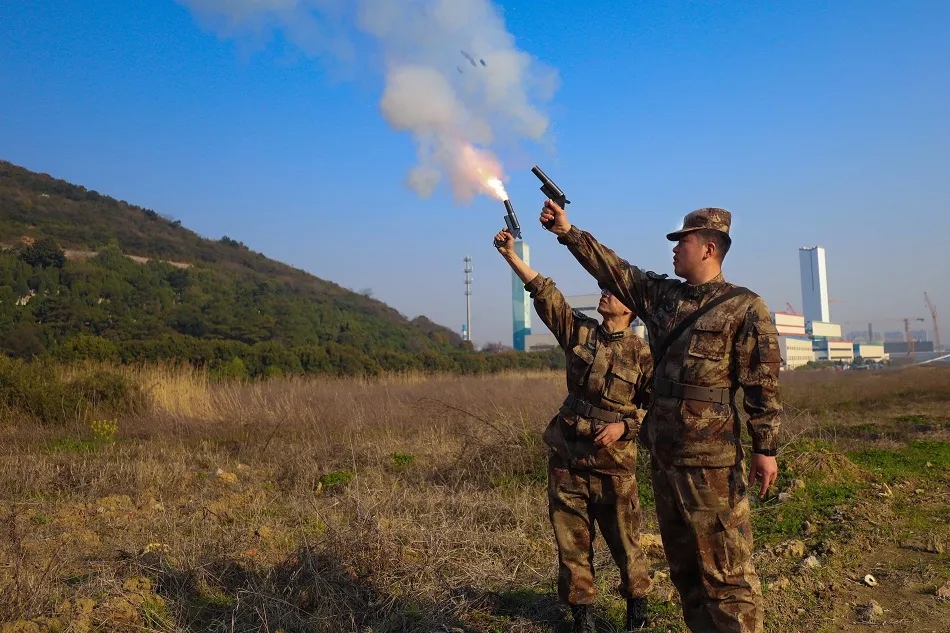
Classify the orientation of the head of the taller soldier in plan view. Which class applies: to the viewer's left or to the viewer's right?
to the viewer's left

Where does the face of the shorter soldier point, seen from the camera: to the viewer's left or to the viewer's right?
to the viewer's left

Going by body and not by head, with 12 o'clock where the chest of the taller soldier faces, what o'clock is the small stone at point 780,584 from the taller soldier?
The small stone is roughly at 5 o'clock from the taller soldier.

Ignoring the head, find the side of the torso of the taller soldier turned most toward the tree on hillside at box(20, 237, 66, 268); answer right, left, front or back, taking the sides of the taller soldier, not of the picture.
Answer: right

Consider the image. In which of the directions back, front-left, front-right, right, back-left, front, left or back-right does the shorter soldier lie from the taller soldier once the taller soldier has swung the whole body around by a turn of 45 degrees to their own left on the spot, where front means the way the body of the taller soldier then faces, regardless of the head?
back-right

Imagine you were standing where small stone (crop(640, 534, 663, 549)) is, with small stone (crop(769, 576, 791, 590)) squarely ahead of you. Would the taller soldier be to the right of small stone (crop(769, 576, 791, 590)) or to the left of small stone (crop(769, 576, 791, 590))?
right

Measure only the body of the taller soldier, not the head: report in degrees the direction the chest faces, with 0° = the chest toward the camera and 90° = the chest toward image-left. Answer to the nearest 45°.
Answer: approximately 45°

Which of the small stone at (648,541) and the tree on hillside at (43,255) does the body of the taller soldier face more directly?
the tree on hillside

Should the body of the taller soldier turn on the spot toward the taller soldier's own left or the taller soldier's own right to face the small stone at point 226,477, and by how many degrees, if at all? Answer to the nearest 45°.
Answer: approximately 90° to the taller soldier's own right
